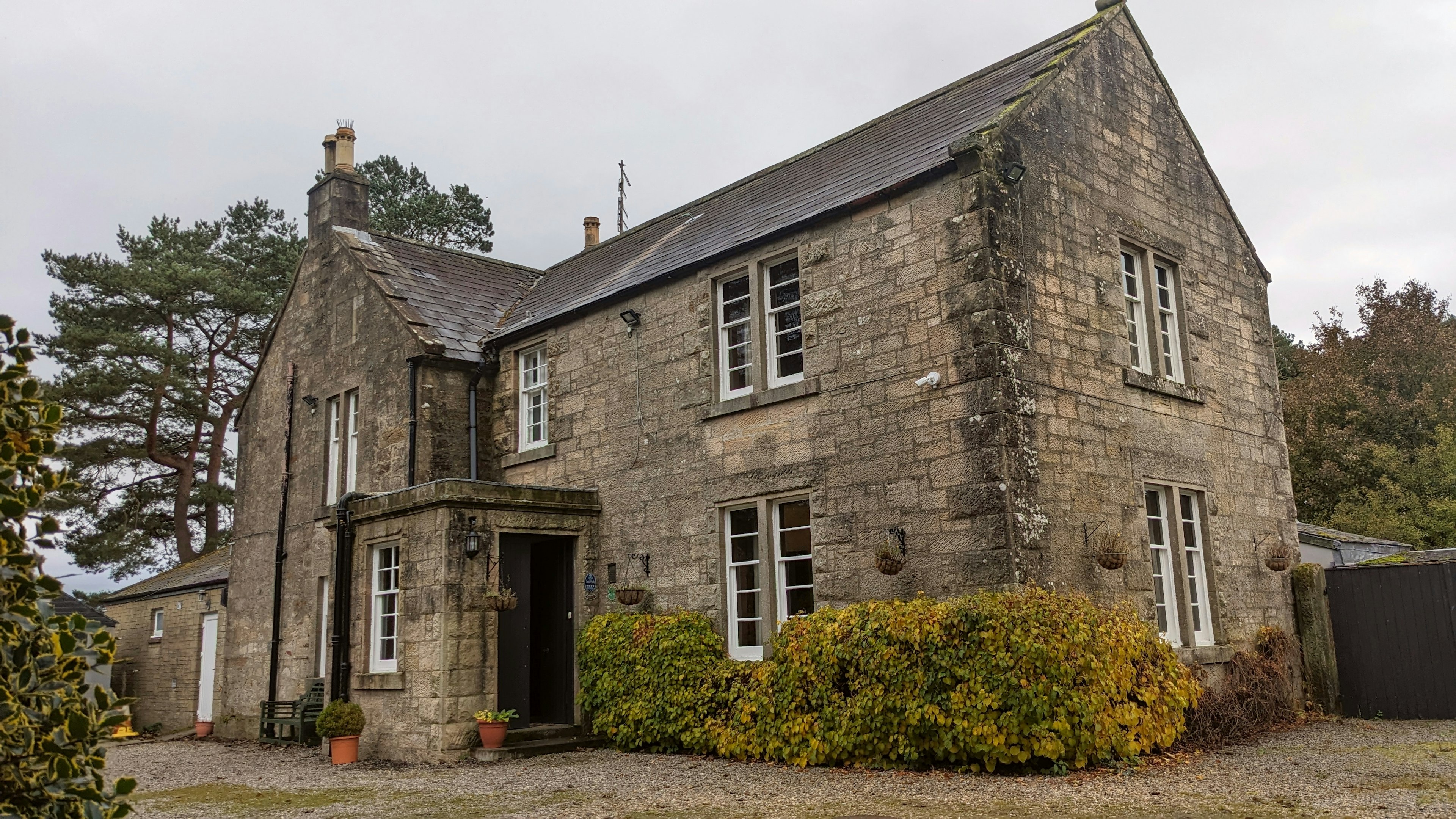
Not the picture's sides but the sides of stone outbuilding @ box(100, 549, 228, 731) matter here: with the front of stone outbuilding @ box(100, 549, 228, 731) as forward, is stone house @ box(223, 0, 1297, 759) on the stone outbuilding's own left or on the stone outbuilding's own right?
on the stone outbuilding's own left

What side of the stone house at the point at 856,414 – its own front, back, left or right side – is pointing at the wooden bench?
right

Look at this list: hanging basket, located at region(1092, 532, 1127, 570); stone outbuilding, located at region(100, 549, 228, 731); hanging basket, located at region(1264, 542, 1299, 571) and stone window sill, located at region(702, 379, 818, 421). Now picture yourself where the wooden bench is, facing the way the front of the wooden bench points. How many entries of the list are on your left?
3

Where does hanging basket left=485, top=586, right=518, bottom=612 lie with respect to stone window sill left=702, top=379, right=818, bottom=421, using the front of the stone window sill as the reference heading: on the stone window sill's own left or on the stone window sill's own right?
on the stone window sill's own right

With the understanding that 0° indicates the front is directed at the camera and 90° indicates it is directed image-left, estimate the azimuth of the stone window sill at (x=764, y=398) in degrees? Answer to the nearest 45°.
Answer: approximately 45°

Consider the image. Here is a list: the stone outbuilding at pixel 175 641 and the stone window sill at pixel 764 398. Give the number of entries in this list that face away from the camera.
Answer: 0

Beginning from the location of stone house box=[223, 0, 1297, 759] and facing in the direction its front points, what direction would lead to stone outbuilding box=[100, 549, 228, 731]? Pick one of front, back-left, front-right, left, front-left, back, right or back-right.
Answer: right

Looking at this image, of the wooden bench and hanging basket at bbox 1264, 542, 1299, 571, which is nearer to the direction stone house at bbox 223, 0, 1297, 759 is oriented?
the wooden bench

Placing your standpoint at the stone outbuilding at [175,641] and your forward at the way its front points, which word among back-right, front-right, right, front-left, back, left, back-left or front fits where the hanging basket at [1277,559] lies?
left

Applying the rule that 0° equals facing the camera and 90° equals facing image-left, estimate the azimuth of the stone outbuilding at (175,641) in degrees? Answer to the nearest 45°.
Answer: approximately 45°

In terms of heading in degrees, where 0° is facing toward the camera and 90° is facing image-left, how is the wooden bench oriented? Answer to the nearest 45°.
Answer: approximately 45°
